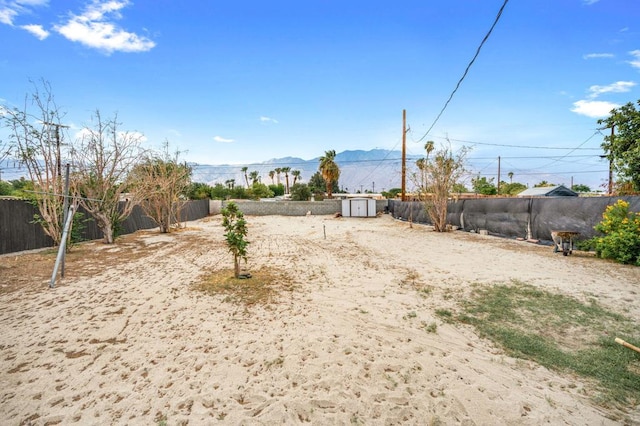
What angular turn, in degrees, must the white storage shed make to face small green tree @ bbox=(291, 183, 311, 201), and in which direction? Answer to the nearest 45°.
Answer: approximately 135° to its right

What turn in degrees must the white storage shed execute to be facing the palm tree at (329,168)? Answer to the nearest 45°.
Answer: approximately 180°

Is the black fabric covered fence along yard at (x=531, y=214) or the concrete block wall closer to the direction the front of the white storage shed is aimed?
the black fabric covered fence along yard

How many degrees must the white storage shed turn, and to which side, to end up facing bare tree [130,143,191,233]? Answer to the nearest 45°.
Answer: approximately 45° to its right

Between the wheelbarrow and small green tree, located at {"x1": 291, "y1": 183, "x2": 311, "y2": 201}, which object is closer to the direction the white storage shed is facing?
the wheelbarrow

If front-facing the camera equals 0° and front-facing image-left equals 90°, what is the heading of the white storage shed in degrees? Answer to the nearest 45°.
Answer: approximately 0°

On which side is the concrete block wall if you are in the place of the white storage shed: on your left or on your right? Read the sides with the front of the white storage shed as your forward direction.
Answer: on your right

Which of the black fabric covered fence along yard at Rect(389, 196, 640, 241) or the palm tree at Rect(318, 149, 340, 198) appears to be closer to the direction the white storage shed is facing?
the black fabric covered fence along yard
